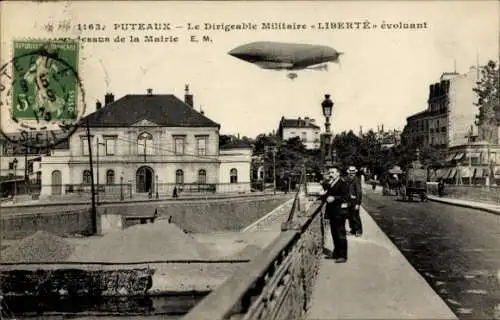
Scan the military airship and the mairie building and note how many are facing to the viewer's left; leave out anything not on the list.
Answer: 1

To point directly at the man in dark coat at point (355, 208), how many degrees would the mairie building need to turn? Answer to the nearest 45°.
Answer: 0° — it already faces them

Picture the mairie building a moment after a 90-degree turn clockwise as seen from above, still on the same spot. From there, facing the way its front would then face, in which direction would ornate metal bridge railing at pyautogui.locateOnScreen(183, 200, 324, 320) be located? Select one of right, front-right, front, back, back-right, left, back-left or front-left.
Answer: left

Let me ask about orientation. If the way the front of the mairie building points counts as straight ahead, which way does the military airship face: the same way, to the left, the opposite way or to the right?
to the right

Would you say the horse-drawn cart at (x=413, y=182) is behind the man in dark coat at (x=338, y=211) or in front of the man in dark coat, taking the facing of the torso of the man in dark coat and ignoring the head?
behind

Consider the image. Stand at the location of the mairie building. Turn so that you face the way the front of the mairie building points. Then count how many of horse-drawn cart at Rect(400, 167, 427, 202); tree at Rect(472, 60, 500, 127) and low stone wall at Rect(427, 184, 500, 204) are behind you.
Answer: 0

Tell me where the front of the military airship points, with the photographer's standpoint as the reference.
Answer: facing to the left of the viewer

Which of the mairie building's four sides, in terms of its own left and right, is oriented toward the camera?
front

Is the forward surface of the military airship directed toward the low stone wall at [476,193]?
no
